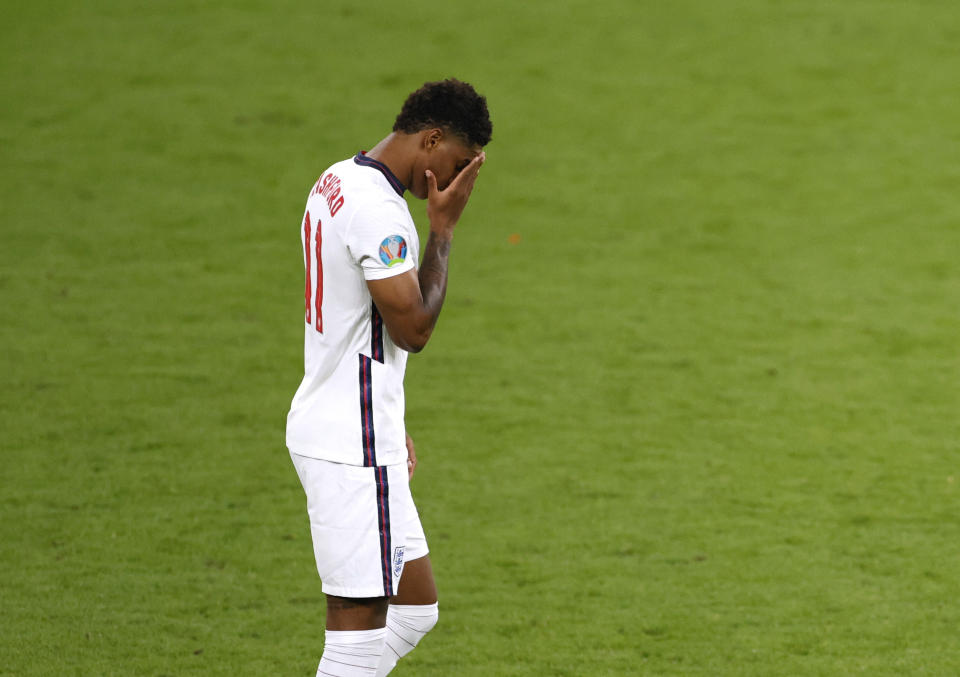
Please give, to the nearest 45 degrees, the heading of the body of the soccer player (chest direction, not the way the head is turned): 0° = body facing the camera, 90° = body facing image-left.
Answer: approximately 270°

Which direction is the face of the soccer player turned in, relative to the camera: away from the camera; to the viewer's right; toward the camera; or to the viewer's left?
to the viewer's right
